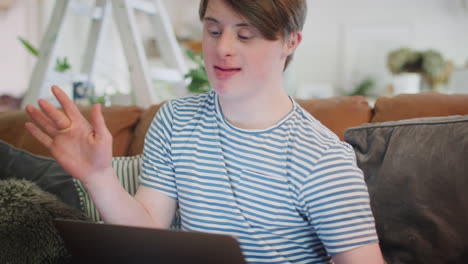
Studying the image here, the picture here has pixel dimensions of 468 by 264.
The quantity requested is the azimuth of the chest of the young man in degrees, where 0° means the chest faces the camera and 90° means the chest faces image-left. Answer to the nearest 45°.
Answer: approximately 45°

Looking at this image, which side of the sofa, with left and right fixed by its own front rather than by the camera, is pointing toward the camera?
front

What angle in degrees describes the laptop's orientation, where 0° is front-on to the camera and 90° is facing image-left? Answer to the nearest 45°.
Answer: approximately 225°

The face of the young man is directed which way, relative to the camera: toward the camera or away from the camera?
toward the camera

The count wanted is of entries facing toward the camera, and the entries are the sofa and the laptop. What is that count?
1

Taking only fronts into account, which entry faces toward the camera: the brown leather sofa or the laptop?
the brown leather sofa

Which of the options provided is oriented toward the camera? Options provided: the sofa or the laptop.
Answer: the sofa
